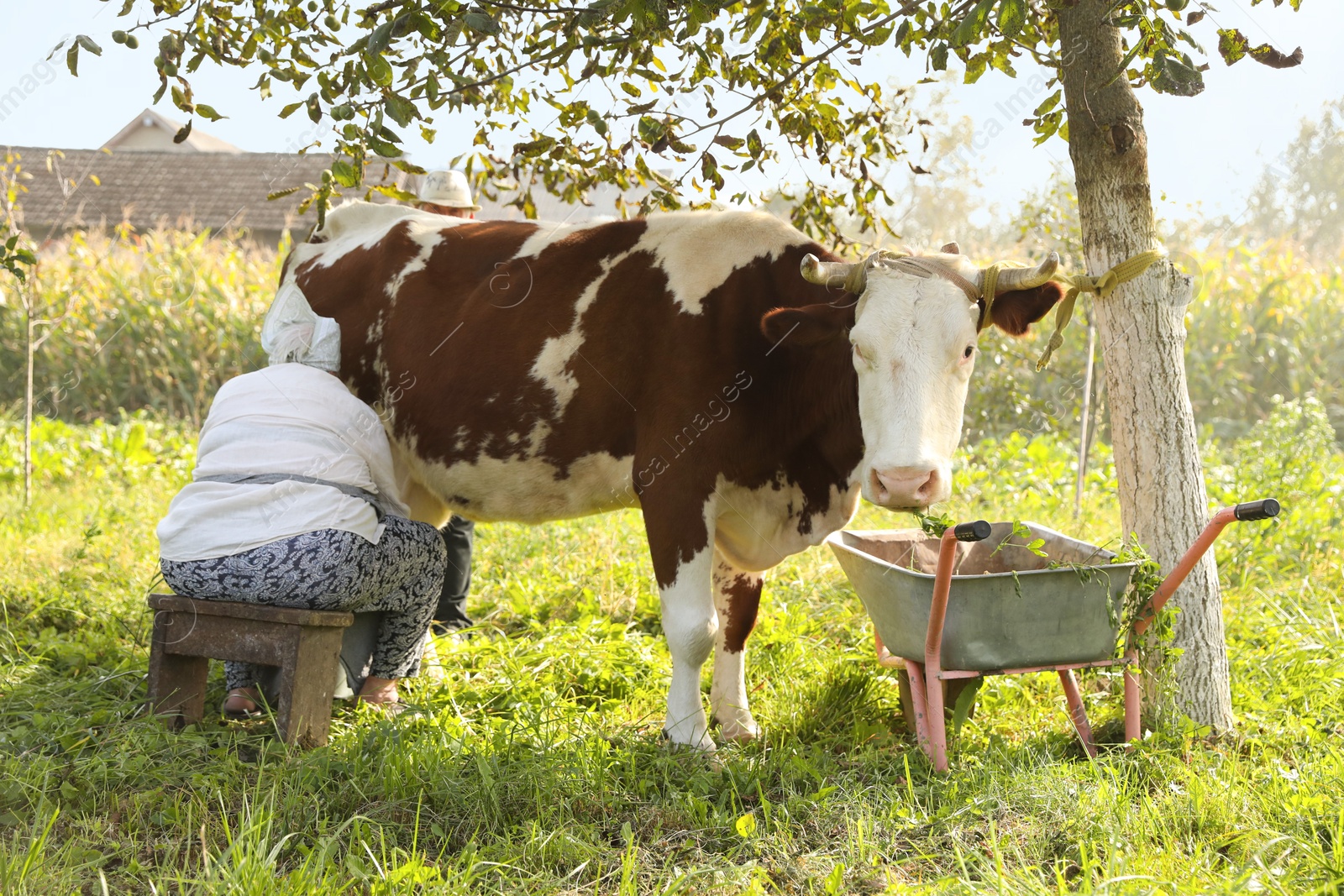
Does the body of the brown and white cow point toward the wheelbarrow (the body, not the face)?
yes

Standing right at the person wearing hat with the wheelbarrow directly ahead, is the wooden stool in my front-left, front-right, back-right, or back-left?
front-right

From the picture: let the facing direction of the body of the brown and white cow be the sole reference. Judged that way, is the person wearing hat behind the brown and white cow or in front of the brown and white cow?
behind

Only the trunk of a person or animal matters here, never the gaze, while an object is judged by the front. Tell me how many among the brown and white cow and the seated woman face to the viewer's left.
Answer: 0

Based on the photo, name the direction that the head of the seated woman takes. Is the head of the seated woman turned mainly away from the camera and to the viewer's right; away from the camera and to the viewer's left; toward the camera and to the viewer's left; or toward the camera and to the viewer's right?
away from the camera and to the viewer's right

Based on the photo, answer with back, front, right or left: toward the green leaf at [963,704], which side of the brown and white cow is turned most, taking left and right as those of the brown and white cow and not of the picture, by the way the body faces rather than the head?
front

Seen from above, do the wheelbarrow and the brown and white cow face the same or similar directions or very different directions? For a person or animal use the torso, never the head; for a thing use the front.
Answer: very different directions

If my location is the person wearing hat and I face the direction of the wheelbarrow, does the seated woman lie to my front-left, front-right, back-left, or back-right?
front-right

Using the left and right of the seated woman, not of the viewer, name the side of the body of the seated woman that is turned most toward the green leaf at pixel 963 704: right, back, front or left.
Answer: right

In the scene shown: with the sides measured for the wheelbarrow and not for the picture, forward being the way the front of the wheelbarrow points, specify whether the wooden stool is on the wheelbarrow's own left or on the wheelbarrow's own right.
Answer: on the wheelbarrow's own left

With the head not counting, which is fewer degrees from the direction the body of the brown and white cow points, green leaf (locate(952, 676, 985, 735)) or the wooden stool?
the green leaf

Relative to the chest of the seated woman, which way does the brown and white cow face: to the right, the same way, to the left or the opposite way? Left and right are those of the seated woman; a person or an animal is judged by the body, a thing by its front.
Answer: to the right

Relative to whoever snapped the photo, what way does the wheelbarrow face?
facing away from the viewer and to the left of the viewer

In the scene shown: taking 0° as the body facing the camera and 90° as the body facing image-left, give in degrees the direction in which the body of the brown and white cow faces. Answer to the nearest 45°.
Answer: approximately 315°

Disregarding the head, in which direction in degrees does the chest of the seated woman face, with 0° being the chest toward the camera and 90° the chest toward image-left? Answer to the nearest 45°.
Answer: approximately 225°
